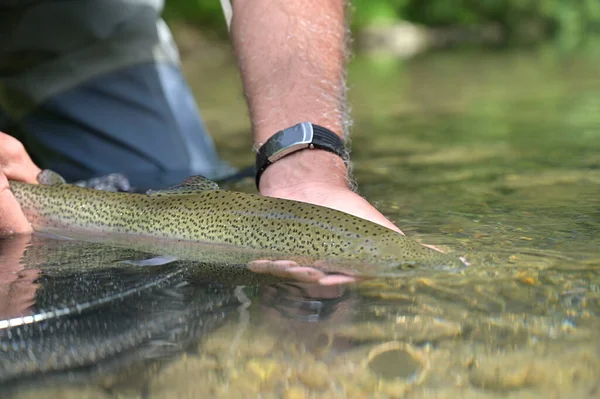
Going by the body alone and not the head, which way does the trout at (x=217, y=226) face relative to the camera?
to the viewer's right
